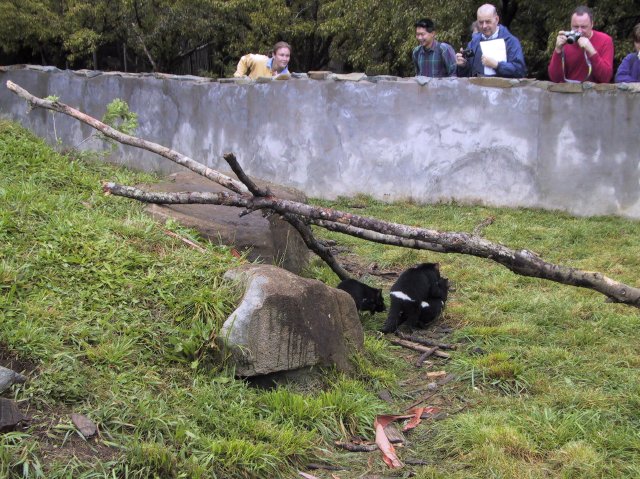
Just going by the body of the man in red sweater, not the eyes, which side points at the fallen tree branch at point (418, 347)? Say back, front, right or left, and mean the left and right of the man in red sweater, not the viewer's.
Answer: front

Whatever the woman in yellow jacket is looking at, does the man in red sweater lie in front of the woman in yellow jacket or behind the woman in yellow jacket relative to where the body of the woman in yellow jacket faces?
in front

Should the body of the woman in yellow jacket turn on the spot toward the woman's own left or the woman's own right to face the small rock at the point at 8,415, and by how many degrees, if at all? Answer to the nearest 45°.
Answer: approximately 45° to the woman's own right

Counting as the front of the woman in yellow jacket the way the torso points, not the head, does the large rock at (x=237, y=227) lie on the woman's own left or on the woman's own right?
on the woman's own right

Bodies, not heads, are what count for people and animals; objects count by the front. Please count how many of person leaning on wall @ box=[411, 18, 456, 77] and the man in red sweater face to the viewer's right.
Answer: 0

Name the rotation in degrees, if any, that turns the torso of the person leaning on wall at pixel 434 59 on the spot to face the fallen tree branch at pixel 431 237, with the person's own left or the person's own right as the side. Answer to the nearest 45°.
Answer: approximately 45° to the person's own left

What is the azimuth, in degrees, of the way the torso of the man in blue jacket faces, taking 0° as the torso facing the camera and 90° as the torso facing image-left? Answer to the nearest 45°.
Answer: approximately 45°
